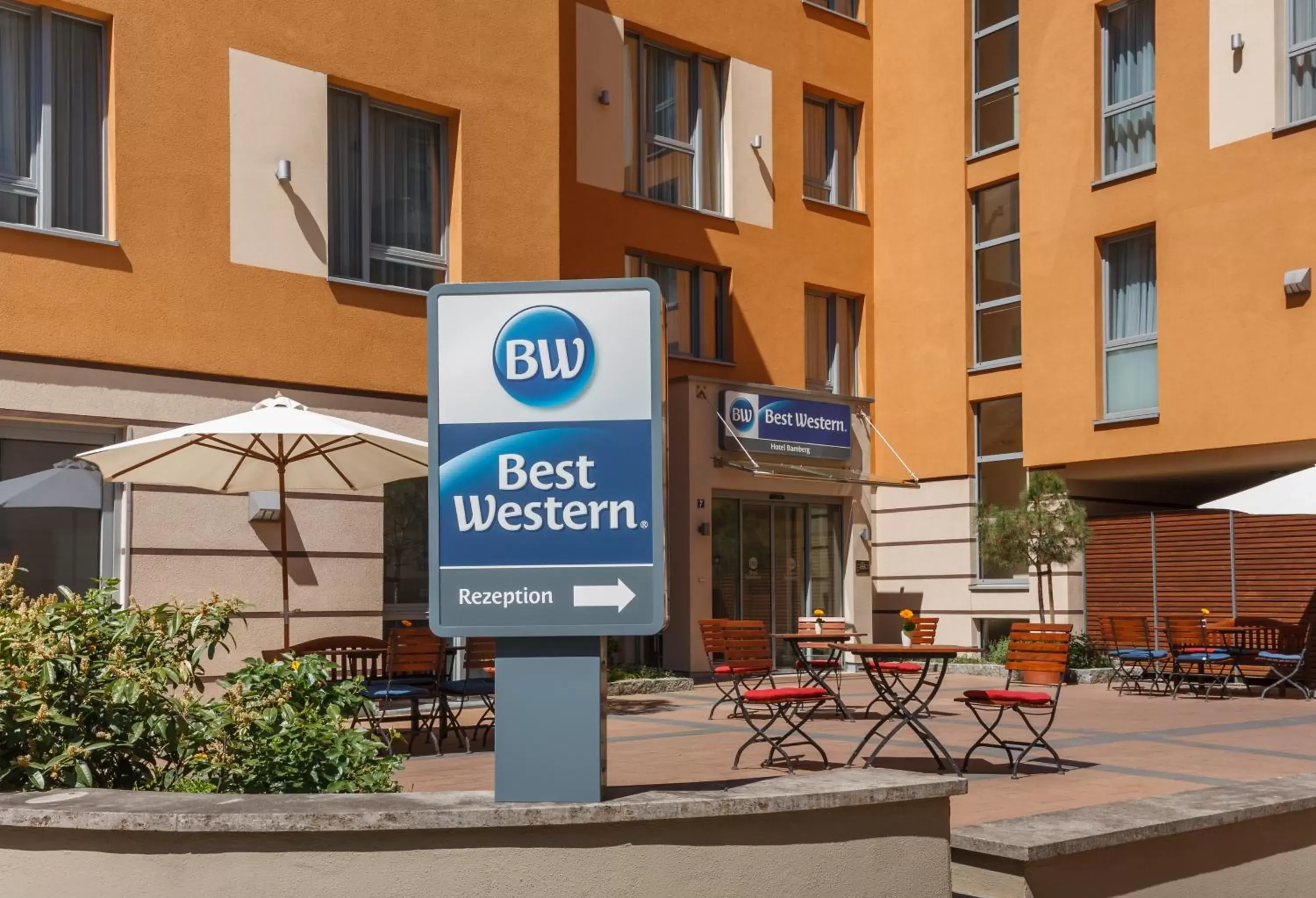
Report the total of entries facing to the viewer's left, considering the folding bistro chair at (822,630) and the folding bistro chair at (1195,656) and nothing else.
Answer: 0

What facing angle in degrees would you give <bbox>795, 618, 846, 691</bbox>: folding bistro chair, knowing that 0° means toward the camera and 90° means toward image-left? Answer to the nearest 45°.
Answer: approximately 0°

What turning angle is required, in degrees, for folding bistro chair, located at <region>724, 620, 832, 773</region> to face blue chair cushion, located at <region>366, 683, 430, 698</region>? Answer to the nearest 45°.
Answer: approximately 135° to its right

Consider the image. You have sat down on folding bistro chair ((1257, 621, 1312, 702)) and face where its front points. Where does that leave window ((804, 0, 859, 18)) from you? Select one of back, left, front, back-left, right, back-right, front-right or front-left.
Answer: front-right

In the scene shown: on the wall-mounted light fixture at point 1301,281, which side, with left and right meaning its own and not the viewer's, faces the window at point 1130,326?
right

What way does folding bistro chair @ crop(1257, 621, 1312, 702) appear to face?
to the viewer's left
